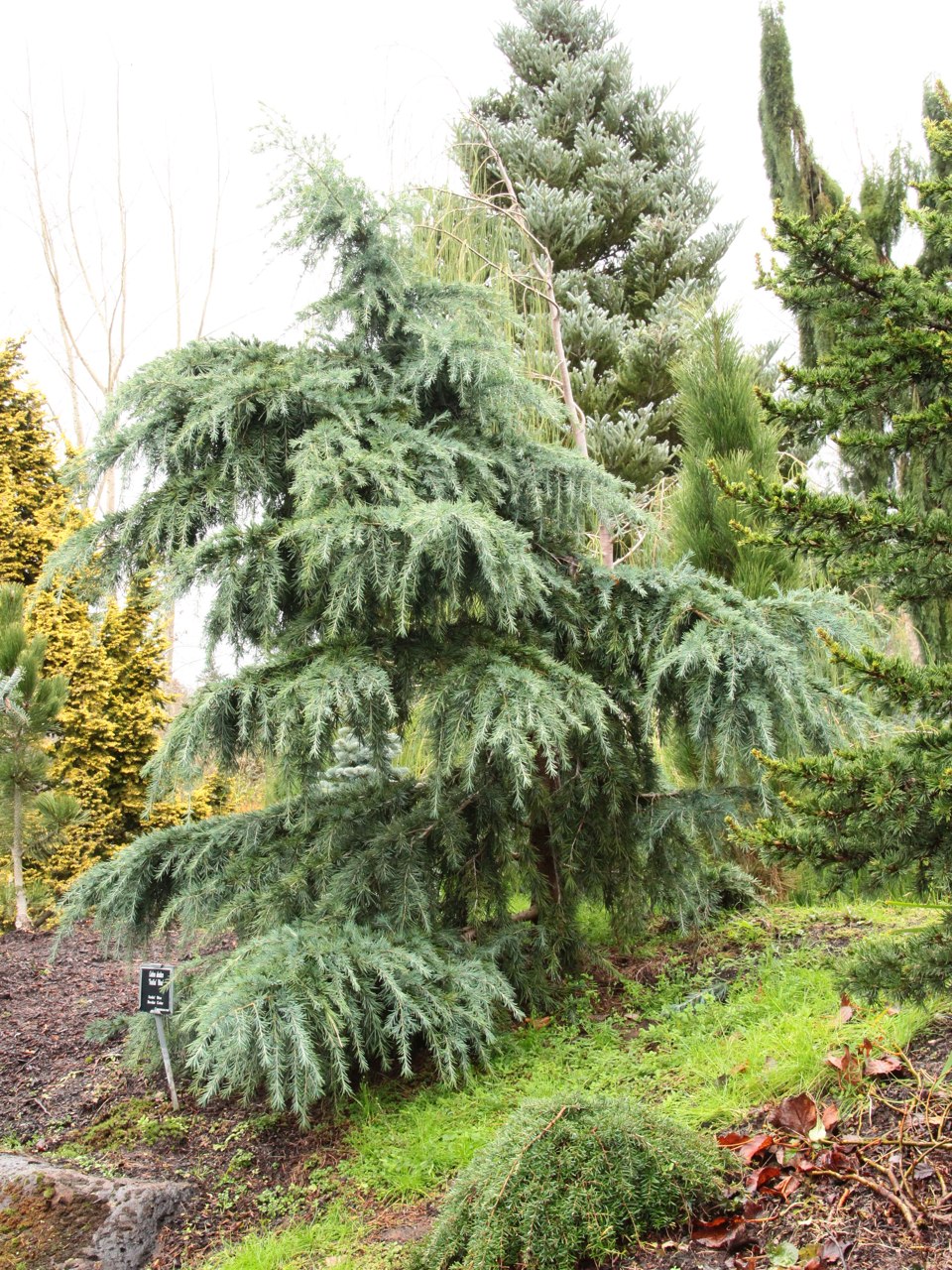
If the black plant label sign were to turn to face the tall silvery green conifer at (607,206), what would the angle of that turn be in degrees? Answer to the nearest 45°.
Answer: approximately 135° to its left

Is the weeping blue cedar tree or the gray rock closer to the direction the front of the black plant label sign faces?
the gray rock

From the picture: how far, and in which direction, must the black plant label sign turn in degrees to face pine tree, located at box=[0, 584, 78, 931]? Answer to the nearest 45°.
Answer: approximately 180°

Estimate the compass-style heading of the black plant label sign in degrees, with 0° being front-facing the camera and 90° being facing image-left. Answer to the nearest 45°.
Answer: approximately 0°

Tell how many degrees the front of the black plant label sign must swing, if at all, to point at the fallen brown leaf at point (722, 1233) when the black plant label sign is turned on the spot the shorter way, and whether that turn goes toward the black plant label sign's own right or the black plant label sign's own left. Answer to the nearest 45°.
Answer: approximately 45° to the black plant label sign's own left

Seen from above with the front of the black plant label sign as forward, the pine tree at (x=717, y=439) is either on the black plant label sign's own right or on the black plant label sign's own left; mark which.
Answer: on the black plant label sign's own left

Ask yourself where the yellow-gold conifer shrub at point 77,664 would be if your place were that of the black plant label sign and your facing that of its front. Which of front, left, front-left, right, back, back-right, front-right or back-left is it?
back

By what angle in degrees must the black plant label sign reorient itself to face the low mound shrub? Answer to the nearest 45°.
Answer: approximately 45° to its left

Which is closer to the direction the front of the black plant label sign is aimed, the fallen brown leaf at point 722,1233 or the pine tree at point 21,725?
the fallen brown leaf

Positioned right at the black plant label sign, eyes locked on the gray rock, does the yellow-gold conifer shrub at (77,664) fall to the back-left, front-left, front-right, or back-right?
back-right

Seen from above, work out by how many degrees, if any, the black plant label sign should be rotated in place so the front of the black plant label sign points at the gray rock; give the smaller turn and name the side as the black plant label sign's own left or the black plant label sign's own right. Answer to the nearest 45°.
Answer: approximately 45° to the black plant label sign's own right
